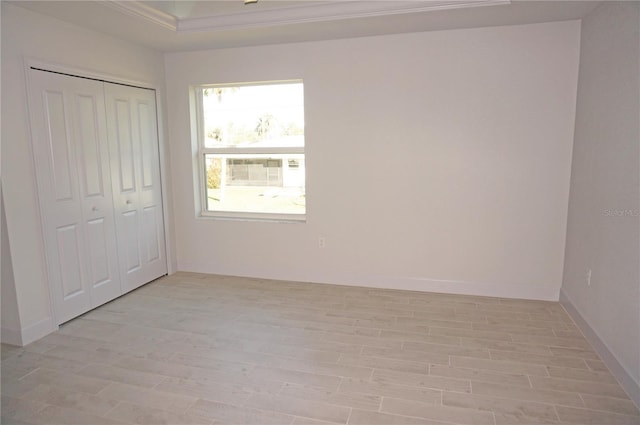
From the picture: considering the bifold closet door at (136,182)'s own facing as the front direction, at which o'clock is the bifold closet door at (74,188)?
the bifold closet door at (74,188) is roughly at 3 o'clock from the bifold closet door at (136,182).

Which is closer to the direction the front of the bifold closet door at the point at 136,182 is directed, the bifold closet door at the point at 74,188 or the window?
the window

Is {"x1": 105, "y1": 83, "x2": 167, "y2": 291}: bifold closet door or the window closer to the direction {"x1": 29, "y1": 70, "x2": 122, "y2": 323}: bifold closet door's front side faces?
the window

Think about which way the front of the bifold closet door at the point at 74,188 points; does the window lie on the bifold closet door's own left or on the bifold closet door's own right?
on the bifold closet door's own left

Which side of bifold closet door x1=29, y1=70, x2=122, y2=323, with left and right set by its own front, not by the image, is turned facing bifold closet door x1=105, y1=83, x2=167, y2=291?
left

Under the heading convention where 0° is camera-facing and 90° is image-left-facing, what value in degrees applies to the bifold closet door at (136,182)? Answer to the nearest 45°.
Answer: approximately 315°

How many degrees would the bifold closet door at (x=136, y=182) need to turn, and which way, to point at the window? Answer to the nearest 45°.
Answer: approximately 45° to its left

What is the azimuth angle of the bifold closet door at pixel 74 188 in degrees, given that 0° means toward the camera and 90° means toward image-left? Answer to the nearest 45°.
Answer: approximately 315°

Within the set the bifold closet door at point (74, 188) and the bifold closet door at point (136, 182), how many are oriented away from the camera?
0
